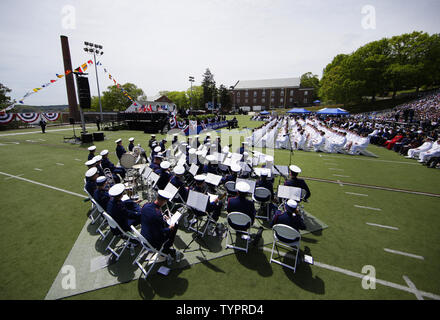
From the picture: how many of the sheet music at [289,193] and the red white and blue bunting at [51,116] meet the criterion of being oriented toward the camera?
2

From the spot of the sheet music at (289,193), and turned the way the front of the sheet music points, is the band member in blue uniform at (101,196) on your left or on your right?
on your right

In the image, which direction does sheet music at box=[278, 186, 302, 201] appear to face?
toward the camera

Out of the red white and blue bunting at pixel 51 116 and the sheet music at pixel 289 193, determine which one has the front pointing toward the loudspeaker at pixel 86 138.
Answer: the red white and blue bunting

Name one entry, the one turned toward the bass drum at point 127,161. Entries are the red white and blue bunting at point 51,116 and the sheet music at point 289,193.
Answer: the red white and blue bunting

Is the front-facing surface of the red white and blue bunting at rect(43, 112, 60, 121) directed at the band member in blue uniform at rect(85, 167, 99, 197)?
yes

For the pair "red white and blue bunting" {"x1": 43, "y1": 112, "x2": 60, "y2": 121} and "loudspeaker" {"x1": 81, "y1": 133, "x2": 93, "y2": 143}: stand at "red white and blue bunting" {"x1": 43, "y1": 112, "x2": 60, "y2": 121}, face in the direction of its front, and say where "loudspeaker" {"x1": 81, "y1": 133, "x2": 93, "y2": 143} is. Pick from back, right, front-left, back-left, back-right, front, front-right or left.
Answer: front

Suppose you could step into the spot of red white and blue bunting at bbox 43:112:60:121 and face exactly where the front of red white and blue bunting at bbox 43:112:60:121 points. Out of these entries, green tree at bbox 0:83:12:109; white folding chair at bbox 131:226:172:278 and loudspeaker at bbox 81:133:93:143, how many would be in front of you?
2

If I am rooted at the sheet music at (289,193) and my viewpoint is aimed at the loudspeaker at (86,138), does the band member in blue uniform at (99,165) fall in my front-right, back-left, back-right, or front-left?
front-left

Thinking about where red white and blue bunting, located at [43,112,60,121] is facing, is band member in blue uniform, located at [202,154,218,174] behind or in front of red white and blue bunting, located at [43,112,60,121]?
in front

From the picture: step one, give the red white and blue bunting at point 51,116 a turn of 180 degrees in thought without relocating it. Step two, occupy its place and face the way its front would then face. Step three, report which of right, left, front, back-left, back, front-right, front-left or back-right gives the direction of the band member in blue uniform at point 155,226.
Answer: back

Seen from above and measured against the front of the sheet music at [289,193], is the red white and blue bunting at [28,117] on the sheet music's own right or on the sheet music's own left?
on the sheet music's own right

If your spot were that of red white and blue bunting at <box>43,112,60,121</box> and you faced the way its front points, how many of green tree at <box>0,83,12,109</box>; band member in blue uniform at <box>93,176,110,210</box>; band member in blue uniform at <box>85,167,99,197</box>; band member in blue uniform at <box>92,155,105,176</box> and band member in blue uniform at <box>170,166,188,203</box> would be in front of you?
4

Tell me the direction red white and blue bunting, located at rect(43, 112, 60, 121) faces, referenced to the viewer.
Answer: facing the viewer
